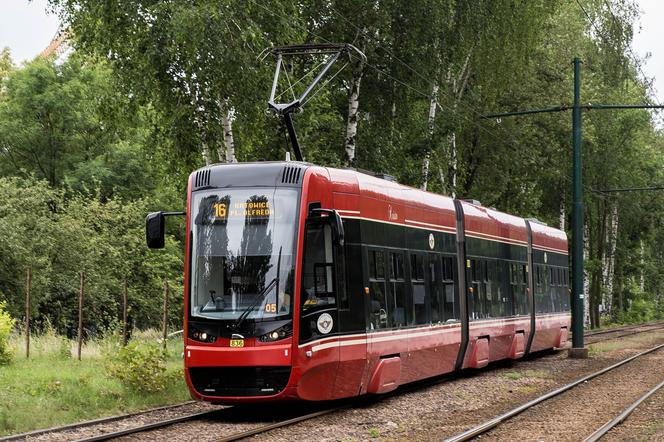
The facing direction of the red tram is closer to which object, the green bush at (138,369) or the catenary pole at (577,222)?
the green bush

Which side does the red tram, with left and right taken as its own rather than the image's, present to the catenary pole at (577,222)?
back

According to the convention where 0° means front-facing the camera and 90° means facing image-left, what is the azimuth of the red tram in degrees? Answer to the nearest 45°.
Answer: approximately 45°

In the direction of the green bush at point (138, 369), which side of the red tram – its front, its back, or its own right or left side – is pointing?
front
